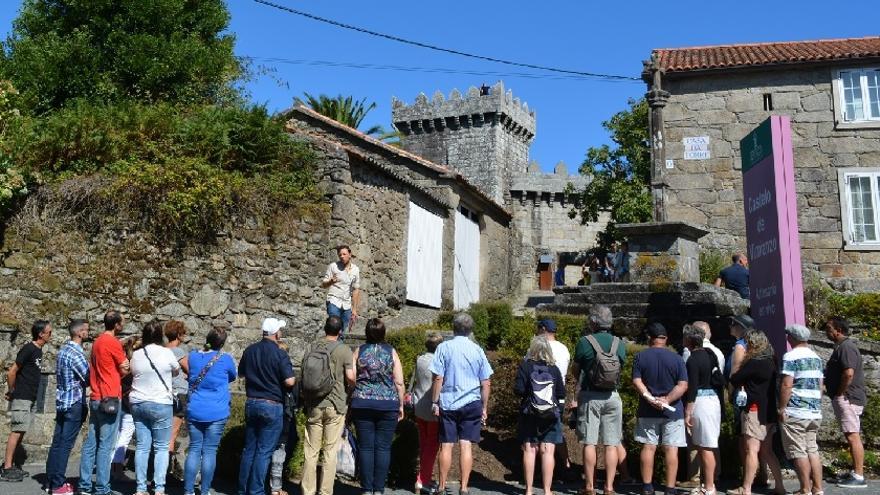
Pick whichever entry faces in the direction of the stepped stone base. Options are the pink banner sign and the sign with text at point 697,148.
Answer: the sign with text

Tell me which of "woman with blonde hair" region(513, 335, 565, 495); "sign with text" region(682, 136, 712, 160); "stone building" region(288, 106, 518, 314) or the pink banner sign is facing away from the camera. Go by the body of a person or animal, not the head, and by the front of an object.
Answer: the woman with blonde hair

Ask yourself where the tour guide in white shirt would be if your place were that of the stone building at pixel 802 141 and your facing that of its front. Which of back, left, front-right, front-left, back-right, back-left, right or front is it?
front-right

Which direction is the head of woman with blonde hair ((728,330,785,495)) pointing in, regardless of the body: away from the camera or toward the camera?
away from the camera

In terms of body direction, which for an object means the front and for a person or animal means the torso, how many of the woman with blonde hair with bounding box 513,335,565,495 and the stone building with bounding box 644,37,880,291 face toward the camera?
1

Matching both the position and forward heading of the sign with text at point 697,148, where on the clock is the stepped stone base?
The stepped stone base is roughly at 12 o'clock from the sign with text.

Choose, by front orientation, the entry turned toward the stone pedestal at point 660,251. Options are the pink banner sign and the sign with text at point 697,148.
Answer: the sign with text

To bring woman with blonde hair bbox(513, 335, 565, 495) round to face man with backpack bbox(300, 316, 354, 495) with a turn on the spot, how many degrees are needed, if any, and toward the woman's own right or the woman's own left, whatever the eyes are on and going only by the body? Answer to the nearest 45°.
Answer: approximately 90° to the woman's own left

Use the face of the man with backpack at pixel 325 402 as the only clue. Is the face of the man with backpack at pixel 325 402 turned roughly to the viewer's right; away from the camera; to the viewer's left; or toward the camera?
away from the camera

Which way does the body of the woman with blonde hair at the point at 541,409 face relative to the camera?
away from the camera

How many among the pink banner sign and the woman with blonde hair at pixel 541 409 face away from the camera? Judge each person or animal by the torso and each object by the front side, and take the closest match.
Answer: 1
